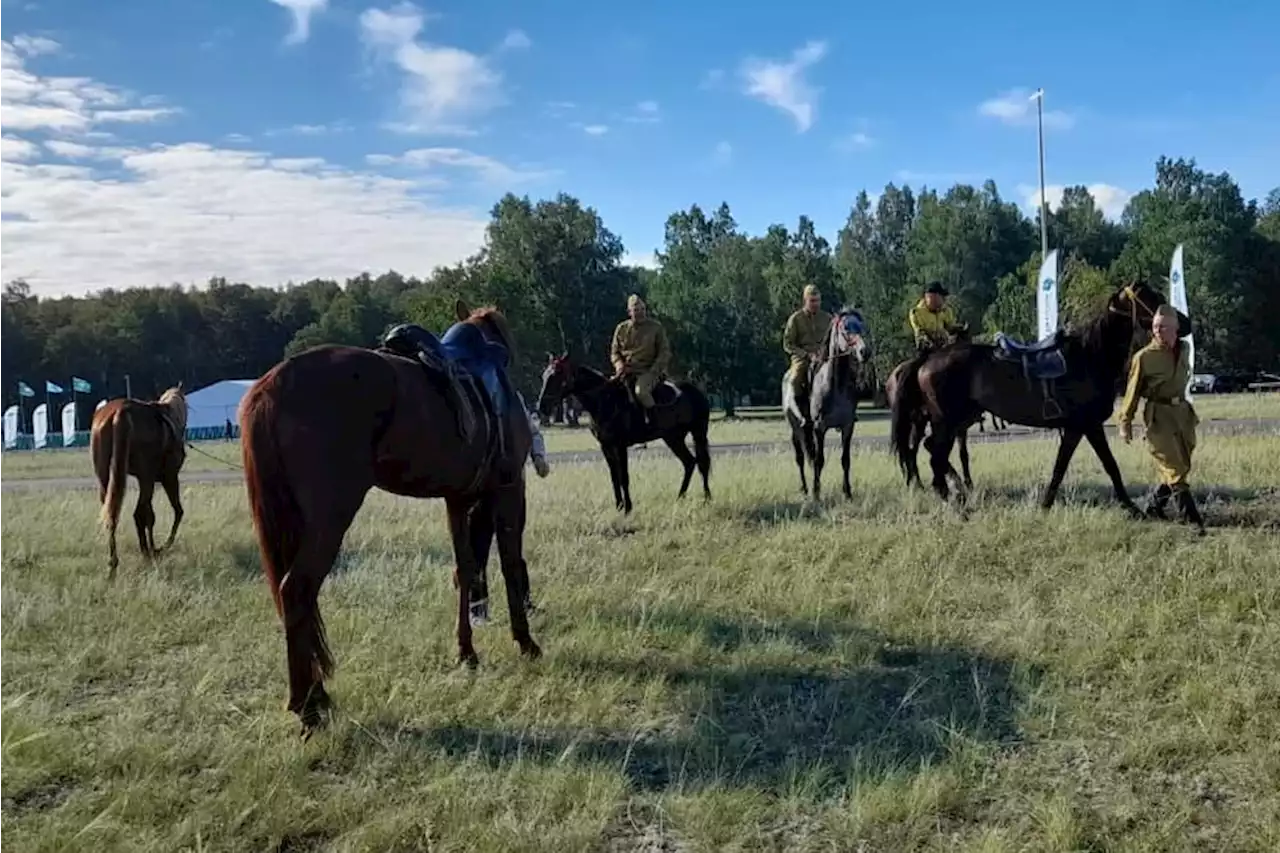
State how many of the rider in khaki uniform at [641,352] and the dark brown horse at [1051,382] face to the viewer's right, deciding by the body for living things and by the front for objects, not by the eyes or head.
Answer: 1

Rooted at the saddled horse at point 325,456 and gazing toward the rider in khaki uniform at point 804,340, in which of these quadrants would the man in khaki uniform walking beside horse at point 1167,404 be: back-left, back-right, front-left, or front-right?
front-right

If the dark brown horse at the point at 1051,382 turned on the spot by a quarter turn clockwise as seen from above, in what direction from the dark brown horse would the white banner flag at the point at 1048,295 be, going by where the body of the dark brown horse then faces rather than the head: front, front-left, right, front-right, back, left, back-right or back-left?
back

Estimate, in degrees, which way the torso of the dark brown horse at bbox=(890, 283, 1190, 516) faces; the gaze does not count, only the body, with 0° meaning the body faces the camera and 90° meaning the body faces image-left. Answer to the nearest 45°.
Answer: approximately 270°

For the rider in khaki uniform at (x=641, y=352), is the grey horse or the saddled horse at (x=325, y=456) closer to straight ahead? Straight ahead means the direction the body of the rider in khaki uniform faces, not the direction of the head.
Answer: the saddled horse

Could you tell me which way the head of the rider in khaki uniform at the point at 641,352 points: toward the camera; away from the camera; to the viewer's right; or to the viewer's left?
toward the camera

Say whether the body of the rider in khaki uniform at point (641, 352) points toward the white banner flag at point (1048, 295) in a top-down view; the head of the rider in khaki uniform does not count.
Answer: no

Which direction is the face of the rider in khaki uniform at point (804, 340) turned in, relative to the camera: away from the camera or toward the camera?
toward the camera

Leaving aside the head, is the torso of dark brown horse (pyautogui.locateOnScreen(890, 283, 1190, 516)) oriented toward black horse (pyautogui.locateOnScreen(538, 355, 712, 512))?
no

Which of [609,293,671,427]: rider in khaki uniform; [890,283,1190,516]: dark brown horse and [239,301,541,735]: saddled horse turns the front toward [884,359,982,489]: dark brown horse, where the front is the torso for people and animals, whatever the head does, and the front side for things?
the saddled horse

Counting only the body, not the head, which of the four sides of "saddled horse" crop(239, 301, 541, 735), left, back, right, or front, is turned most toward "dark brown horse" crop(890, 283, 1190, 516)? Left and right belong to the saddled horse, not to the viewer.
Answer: front

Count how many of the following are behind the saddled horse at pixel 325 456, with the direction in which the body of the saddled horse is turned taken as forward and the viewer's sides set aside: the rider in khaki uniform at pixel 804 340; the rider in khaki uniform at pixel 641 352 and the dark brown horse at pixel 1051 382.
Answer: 0

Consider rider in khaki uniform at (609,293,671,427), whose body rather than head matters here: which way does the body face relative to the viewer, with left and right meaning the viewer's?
facing the viewer and to the left of the viewer
